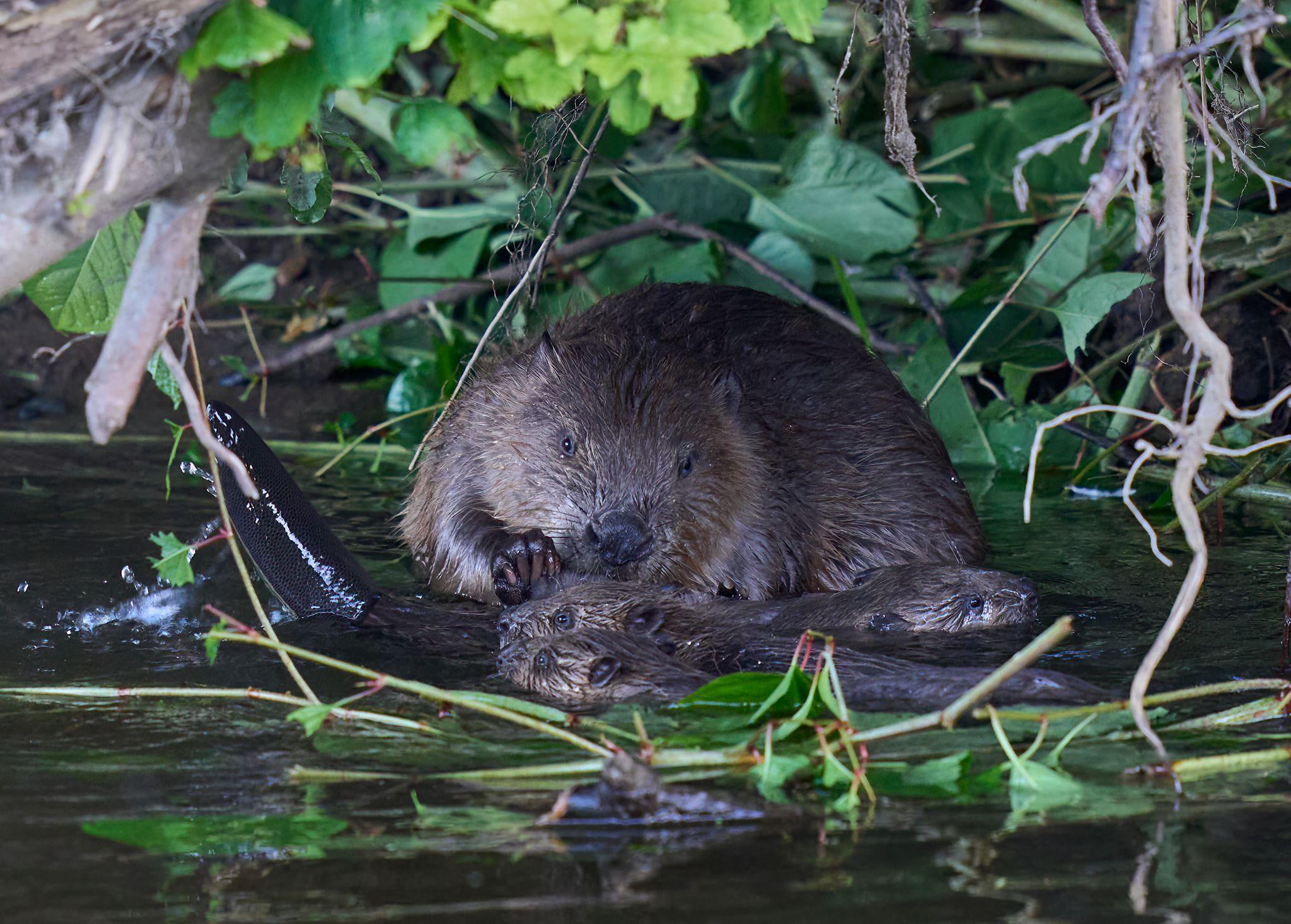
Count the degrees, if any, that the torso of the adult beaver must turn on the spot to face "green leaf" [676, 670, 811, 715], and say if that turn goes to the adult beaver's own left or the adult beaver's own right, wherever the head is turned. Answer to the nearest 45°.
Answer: approximately 45° to the adult beaver's own left

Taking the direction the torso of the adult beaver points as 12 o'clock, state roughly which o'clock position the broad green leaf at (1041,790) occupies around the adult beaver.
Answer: The broad green leaf is roughly at 10 o'clock from the adult beaver.

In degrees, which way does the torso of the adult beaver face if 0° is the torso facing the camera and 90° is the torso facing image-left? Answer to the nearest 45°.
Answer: approximately 45°

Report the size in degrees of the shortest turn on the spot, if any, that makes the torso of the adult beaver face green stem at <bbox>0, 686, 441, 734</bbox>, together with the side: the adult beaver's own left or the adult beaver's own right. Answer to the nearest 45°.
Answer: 0° — it already faces it

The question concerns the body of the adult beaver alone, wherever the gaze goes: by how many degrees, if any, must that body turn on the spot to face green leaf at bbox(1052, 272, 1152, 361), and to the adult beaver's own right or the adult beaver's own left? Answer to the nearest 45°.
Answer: approximately 135° to the adult beaver's own left
